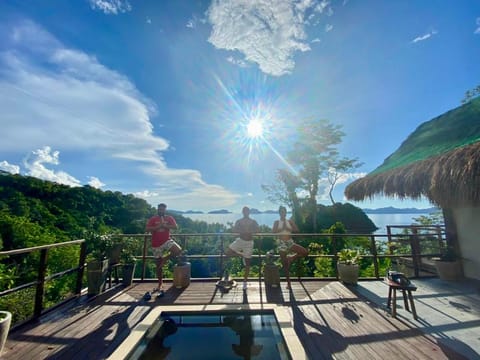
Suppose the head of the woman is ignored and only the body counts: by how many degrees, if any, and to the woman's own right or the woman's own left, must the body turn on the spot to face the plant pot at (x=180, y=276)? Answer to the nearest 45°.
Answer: approximately 90° to the woman's own right

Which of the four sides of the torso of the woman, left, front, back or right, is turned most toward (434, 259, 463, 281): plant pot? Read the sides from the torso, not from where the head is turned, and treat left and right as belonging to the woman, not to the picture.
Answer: left

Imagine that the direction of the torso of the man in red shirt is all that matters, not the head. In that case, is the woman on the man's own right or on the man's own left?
on the man's own left

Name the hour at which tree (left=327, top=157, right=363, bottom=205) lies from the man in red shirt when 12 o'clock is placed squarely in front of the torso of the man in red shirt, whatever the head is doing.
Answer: The tree is roughly at 8 o'clock from the man in red shirt.

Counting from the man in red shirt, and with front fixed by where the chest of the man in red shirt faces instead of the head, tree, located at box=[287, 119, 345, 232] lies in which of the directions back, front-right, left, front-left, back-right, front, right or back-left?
back-left

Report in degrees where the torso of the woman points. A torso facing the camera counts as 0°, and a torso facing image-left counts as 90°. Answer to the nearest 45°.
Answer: approximately 0°

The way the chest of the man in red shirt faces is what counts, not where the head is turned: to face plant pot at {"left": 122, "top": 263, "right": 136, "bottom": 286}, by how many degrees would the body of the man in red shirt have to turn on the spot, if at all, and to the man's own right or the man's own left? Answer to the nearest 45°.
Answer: approximately 135° to the man's own right

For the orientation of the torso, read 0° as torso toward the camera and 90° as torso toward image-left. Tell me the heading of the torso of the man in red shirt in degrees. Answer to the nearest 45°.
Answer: approximately 0°

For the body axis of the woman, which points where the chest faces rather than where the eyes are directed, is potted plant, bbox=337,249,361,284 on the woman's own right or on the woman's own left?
on the woman's own left

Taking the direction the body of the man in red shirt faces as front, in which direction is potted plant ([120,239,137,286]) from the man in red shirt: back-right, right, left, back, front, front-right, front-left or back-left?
back-right

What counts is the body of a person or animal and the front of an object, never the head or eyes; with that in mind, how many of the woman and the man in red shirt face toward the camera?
2
